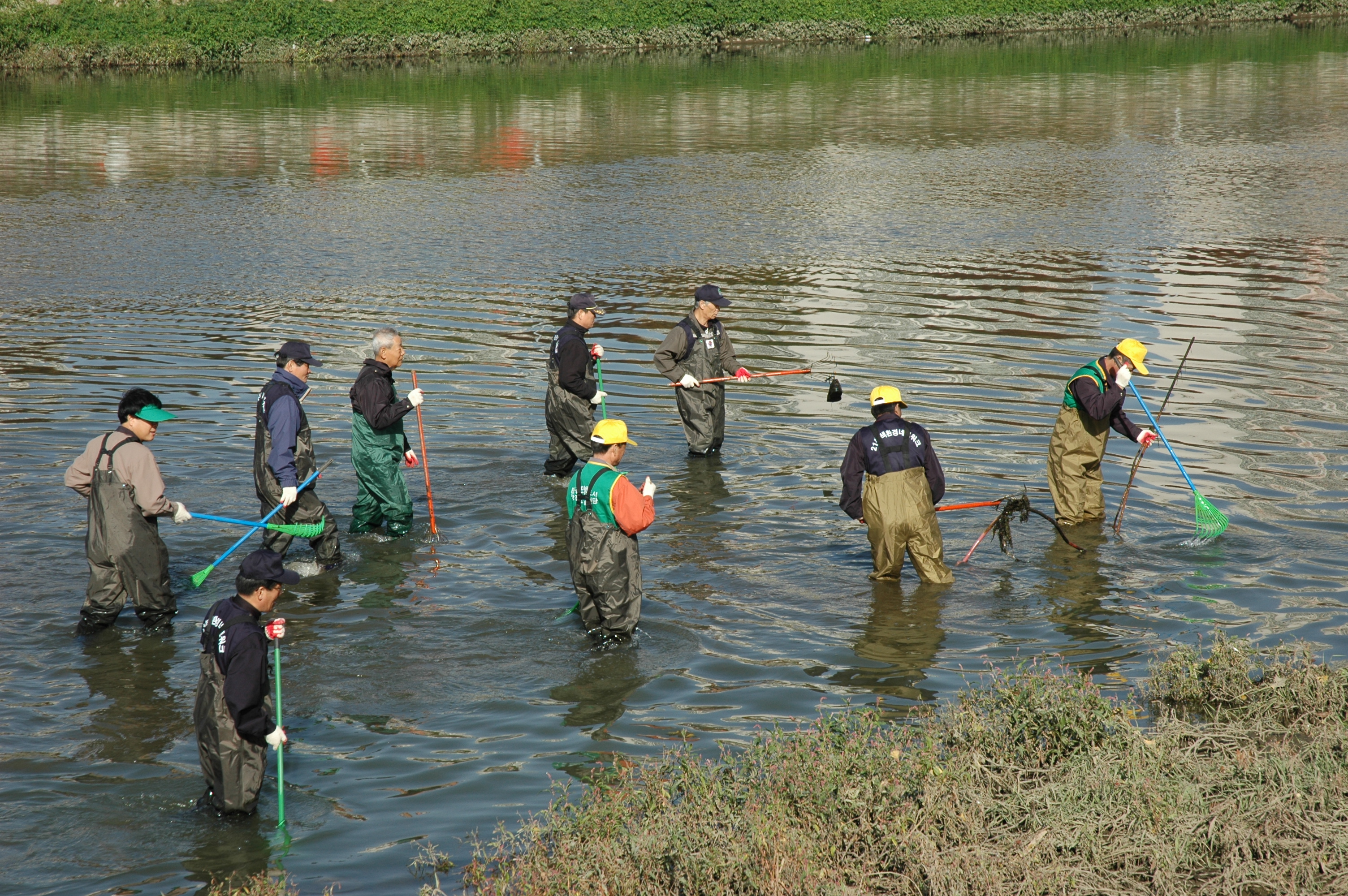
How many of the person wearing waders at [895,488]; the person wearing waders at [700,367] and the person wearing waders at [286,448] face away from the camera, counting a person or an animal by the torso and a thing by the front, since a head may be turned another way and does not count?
1

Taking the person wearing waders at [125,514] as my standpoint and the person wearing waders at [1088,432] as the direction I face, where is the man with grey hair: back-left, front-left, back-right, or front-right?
front-left

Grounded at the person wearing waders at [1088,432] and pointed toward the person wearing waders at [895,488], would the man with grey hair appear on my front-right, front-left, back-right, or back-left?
front-right

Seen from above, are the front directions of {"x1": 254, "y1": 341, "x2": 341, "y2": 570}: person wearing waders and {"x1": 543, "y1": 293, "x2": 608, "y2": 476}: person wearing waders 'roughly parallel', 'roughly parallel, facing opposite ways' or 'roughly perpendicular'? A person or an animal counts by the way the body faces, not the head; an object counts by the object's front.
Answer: roughly parallel

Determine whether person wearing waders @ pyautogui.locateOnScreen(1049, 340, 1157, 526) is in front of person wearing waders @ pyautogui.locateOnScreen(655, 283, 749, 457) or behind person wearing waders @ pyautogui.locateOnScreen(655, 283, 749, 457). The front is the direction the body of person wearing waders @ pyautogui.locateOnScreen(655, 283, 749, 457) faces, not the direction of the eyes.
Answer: in front

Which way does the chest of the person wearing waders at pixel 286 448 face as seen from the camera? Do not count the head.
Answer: to the viewer's right

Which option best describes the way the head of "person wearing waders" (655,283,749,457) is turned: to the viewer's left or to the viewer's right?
to the viewer's right

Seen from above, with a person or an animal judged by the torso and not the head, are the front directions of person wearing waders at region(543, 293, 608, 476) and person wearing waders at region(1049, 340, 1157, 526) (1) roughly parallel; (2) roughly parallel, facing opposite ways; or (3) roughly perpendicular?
roughly parallel

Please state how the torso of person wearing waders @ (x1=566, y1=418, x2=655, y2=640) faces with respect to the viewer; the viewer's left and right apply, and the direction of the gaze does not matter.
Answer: facing away from the viewer and to the right of the viewer

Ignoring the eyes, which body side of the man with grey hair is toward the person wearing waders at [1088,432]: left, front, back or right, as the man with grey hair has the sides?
front

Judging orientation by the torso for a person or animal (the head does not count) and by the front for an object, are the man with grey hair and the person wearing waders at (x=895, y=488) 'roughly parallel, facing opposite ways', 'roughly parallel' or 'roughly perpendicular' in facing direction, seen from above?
roughly perpendicular

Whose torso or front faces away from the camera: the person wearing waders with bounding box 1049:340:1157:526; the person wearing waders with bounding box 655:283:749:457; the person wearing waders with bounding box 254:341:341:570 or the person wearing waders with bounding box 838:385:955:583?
the person wearing waders with bounding box 838:385:955:583

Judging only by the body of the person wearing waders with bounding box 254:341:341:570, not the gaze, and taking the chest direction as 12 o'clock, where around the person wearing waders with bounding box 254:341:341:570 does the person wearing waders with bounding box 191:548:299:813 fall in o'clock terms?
the person wearing waders with bounding box 191:548:299:813 is roughly at 3 o'clock from the person wearing waders with bounding box 254:341:341:570.

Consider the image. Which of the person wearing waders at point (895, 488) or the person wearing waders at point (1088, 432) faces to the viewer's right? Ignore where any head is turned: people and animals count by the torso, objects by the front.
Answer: the person wearing waders at point (1088, 432)

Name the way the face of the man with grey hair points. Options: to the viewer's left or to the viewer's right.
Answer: to the viewer's right
